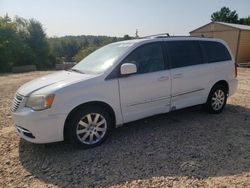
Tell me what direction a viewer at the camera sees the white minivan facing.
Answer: facing the viewer and to the left of the viewer

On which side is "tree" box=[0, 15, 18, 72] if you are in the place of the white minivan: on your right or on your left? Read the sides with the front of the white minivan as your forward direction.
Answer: on your right

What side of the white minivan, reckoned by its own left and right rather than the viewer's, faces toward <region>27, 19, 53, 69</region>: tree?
right
